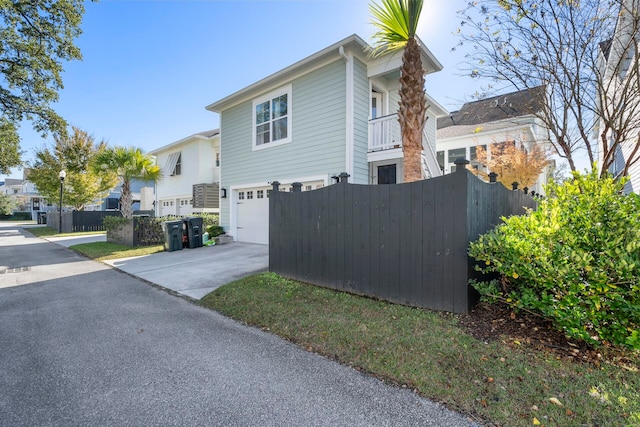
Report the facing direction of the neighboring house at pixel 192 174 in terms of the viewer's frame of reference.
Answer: facing the viewer and to the left of the viewer

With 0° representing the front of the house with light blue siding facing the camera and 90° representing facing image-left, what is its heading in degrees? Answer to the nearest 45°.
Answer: approximately 45°

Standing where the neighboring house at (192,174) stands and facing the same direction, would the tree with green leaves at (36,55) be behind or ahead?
ahead

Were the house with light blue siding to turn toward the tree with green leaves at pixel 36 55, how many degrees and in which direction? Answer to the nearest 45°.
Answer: approximately 45° to its right

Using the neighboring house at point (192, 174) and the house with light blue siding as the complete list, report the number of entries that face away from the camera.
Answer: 0

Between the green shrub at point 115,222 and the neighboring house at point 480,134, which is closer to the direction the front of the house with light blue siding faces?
the green shrub

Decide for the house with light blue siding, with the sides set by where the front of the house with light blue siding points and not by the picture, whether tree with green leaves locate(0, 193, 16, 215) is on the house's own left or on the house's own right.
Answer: on the house's own right

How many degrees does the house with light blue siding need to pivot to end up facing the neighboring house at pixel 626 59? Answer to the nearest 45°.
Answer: approximately 90° to its left

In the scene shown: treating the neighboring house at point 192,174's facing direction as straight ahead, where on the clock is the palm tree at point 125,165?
The palm tree is roughly at 12 o'clock from the neighboring house.

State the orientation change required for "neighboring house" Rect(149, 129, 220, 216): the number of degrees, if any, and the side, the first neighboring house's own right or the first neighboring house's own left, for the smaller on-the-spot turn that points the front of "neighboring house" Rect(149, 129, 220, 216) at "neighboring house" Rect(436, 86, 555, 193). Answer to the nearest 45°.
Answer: approximately 90° to the first neighboring house's own left
